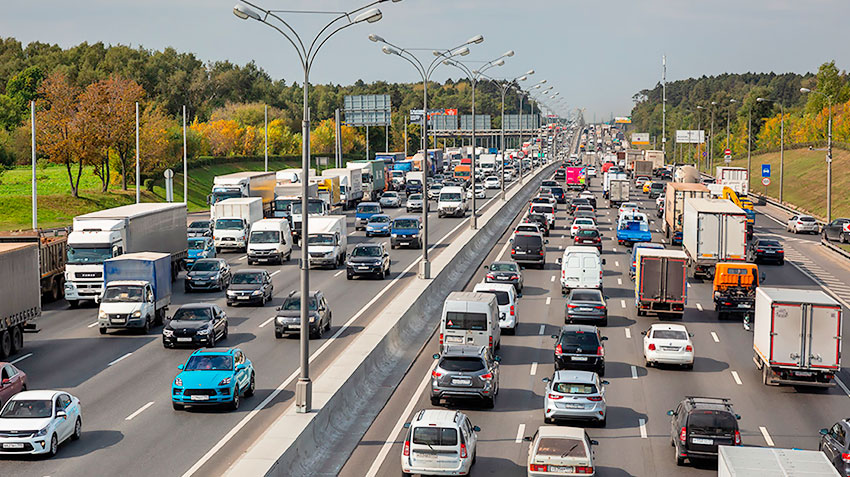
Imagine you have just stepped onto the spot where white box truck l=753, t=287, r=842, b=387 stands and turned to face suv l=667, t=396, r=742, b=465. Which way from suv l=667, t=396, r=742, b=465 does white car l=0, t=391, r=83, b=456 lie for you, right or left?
right

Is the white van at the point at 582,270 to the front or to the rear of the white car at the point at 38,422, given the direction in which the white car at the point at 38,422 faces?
to the rear

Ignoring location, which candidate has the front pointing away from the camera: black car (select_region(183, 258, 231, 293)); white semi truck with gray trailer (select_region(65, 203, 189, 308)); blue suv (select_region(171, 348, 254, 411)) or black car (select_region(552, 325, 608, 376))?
black car (select_region(552, 325, 608, 376))

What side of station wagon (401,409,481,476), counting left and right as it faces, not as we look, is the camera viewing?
back

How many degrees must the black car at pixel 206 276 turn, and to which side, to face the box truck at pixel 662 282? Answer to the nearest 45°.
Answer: approximately 90° to its left

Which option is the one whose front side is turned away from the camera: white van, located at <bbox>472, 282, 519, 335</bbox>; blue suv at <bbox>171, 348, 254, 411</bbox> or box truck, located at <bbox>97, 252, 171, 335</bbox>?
the white van

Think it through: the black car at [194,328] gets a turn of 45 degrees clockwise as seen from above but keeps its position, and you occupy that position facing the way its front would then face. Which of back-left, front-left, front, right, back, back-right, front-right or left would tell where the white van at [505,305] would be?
back

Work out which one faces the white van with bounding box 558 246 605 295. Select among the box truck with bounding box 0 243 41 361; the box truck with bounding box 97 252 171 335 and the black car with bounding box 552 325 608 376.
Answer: the black car

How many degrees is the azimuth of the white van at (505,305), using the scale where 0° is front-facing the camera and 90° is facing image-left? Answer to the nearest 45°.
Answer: approximately 180°

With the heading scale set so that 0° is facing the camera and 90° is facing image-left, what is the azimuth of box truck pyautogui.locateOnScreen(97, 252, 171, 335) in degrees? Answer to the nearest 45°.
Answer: approximately 45°

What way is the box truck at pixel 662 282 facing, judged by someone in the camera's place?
facing away from the viewer

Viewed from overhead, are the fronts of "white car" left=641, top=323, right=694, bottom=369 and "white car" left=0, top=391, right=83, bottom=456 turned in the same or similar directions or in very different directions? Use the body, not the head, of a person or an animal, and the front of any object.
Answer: very different directions

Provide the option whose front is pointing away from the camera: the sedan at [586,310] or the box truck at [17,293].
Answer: the sedan

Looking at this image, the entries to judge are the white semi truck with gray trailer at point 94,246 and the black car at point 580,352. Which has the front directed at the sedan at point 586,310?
the black car

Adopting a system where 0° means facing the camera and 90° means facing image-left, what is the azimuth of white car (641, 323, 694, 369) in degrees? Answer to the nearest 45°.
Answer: approximately 180°

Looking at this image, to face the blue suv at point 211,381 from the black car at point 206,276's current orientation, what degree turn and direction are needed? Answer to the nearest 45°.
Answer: approximately 45° to its left

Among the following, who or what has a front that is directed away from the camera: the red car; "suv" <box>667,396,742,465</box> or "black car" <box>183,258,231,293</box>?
the suv
